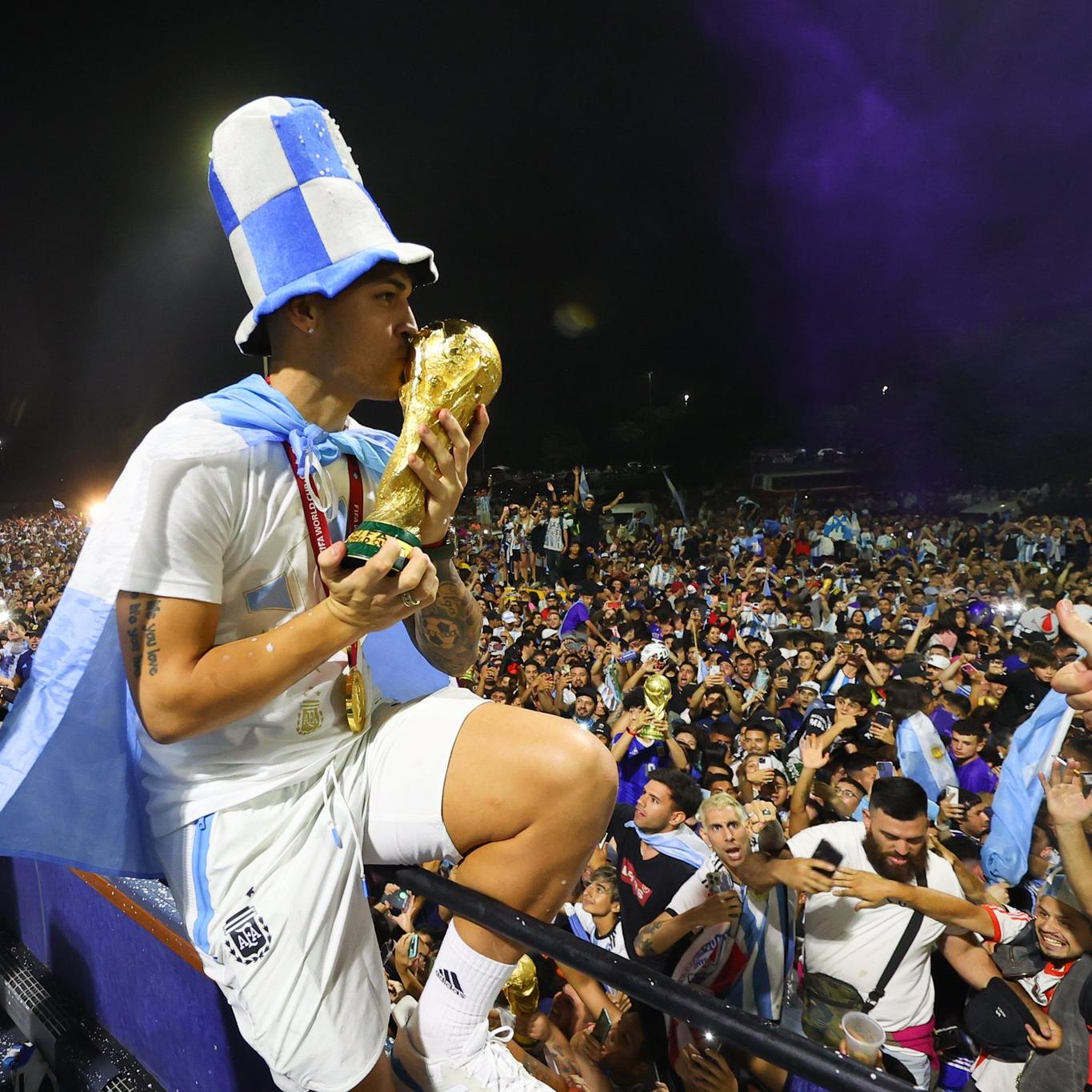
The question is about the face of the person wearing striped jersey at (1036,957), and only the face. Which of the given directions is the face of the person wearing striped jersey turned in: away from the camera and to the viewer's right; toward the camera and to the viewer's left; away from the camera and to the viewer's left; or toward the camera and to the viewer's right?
toward the camera and to the viewer's left

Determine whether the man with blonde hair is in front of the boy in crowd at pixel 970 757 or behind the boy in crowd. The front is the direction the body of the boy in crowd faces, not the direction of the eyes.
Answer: in front

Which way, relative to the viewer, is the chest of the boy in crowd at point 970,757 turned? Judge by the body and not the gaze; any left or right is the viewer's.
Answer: facing the viewer and to the left of the viewer

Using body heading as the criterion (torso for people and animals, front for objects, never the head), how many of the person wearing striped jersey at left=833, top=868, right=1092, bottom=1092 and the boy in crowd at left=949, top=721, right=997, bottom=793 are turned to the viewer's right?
0

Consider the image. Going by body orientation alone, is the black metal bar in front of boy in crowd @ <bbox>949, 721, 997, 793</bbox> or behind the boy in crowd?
in front

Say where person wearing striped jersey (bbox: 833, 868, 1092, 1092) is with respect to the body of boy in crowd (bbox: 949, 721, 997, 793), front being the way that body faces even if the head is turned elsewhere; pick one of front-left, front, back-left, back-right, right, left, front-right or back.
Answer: front-left
